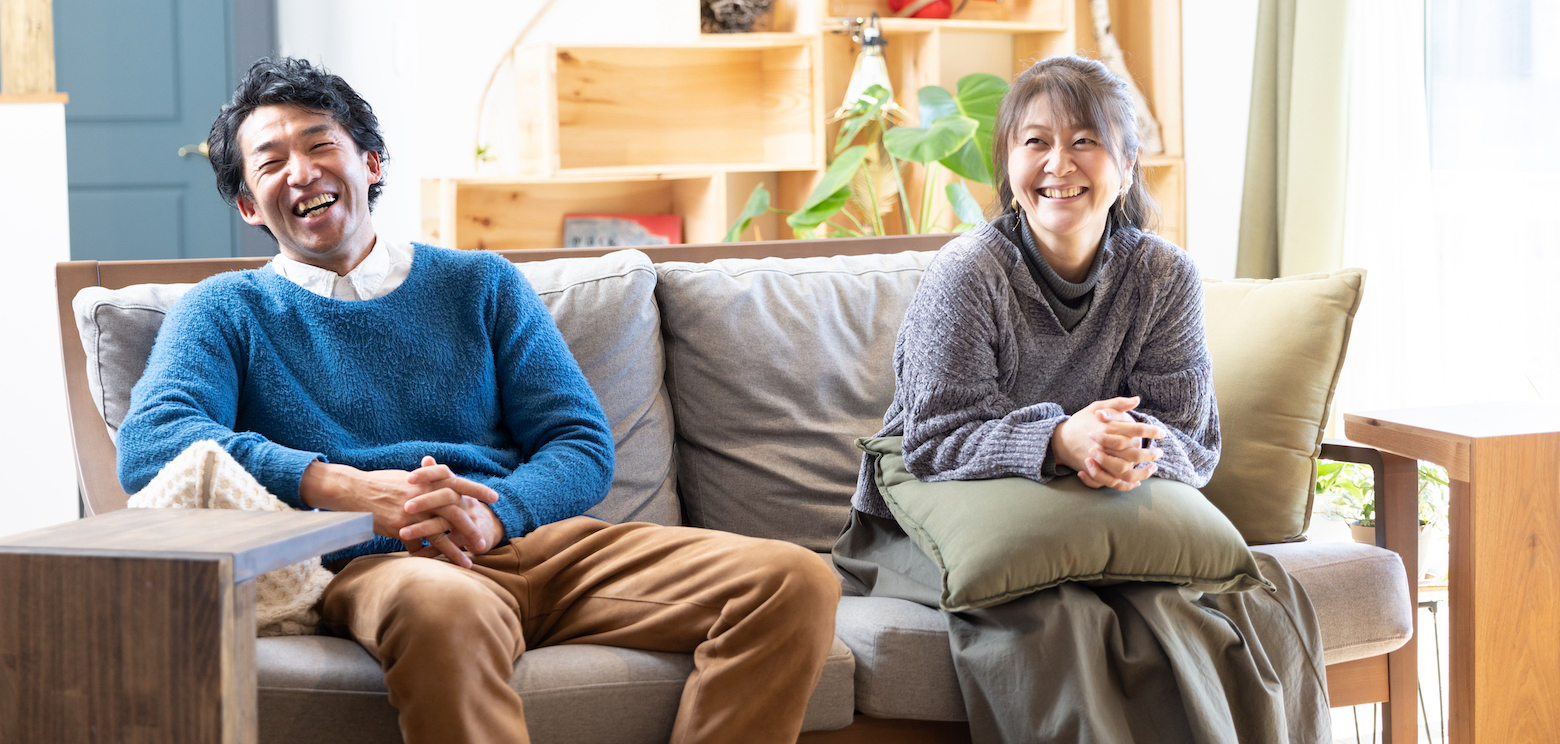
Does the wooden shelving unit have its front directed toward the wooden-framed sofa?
yes

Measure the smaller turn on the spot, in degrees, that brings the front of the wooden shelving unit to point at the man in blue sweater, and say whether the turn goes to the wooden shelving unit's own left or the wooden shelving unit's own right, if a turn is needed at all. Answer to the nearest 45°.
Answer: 0° — it already faces them

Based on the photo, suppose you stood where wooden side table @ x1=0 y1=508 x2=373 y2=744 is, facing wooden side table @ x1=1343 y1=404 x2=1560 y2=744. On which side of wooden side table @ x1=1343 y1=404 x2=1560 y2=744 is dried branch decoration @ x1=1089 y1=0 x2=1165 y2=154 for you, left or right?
left

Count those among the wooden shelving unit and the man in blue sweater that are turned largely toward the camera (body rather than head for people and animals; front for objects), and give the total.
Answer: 2

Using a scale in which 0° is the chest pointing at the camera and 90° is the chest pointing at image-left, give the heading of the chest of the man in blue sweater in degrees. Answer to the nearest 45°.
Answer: approximately 0°

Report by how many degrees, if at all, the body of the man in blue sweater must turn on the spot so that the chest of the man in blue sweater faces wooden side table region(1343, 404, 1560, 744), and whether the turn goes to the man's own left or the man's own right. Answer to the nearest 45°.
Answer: approximately 90° to the man's own left

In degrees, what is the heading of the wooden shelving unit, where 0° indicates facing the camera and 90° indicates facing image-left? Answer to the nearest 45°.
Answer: approximately 0°
